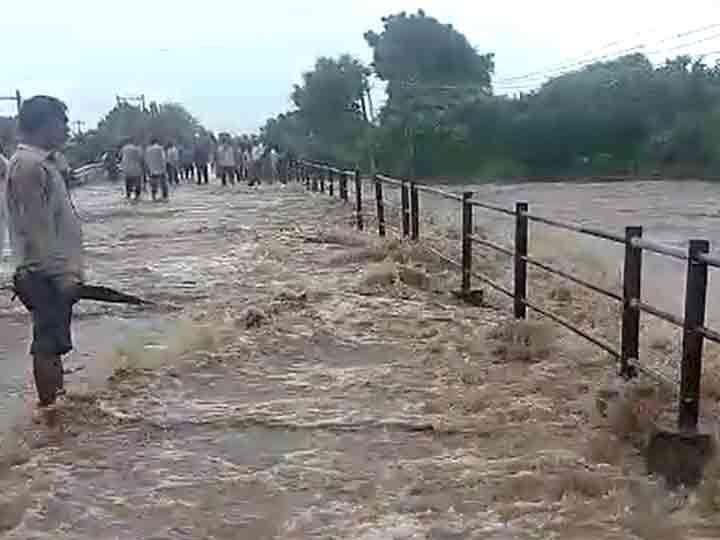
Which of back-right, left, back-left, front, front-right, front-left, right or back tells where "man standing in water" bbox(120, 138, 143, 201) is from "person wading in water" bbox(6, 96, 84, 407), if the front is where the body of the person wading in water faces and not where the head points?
left

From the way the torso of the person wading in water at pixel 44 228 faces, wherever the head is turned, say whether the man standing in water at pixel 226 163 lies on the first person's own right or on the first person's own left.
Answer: on the first person's own left

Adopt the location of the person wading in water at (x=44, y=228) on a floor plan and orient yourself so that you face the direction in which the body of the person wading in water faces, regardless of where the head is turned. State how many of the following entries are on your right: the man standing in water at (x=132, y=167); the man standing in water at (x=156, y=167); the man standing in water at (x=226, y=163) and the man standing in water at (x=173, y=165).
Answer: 0

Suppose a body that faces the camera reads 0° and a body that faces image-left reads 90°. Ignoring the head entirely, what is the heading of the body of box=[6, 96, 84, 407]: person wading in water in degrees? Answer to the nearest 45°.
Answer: approximately 270°

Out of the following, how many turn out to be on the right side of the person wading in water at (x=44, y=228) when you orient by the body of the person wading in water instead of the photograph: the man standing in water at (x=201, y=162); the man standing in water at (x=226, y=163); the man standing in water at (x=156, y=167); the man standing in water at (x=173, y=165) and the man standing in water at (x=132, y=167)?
0

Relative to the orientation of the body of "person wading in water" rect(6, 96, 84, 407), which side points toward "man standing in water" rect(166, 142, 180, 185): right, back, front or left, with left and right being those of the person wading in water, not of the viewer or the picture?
left

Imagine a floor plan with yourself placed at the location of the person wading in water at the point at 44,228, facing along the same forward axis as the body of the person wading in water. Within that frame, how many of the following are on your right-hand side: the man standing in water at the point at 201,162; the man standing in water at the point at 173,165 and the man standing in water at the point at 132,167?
0

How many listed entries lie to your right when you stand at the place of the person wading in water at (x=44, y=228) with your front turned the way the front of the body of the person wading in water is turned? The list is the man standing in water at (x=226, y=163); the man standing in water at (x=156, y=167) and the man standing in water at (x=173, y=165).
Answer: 0

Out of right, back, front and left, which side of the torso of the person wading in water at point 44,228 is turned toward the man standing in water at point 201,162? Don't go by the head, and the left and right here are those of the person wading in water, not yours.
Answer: left

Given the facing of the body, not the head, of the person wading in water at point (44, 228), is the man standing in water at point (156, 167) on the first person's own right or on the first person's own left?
on the first person's own left
